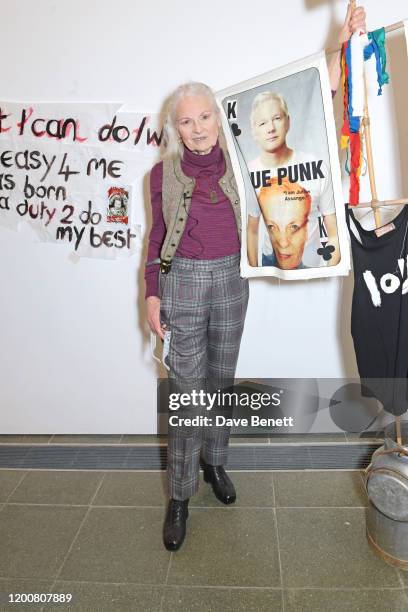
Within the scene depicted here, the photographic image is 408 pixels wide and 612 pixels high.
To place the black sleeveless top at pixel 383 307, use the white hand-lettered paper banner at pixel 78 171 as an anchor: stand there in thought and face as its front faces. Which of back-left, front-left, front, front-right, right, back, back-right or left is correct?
front-left

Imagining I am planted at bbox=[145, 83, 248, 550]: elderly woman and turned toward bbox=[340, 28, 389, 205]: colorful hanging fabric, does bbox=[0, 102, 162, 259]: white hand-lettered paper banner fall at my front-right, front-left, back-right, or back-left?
back-left

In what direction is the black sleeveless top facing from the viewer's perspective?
toward the camera

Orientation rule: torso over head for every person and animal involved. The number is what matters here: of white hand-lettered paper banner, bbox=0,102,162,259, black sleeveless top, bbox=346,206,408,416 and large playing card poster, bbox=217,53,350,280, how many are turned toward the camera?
3

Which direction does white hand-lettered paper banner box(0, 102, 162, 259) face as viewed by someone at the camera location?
facing the viewer

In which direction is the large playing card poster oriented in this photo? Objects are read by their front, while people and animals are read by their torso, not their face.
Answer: toward the camera
